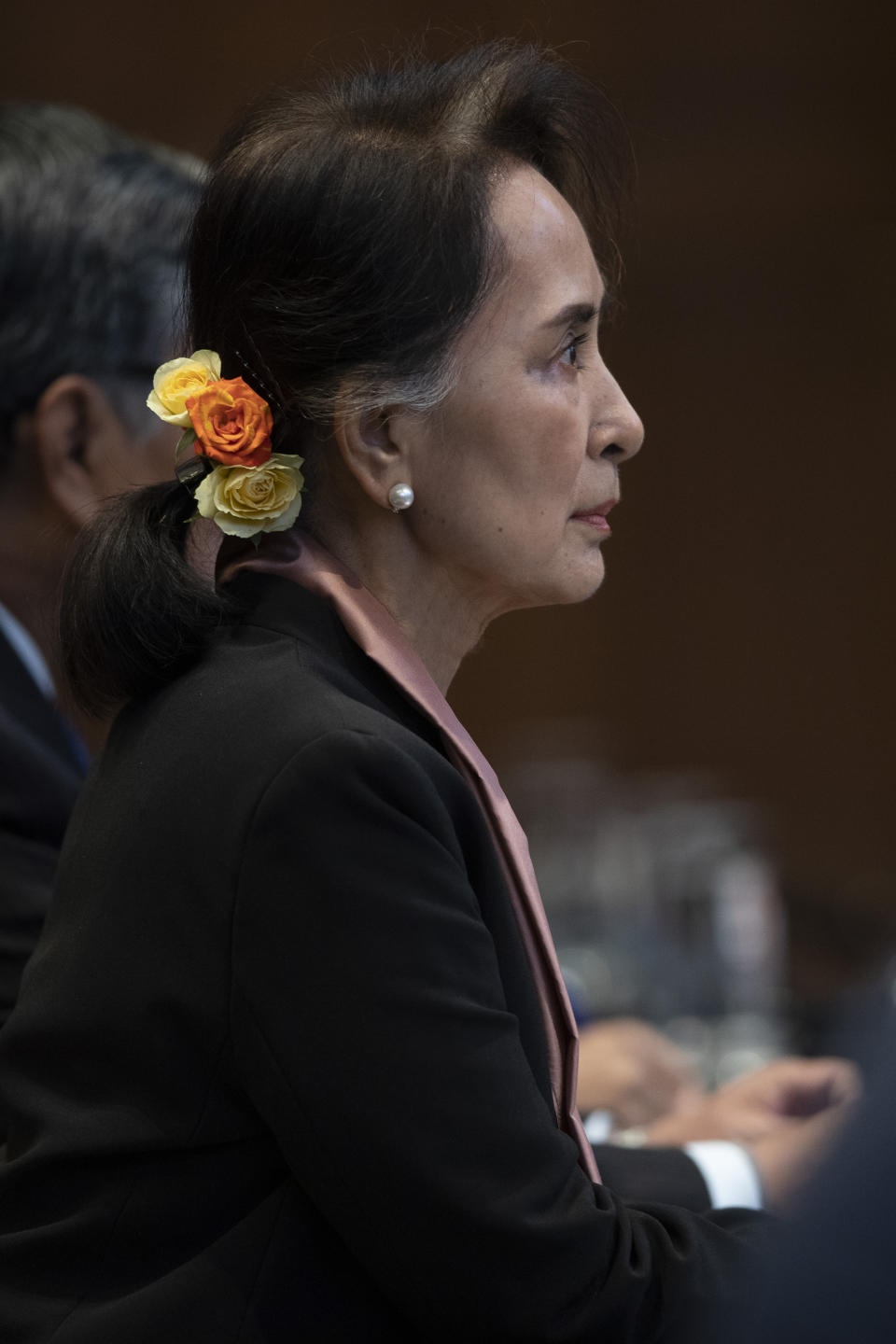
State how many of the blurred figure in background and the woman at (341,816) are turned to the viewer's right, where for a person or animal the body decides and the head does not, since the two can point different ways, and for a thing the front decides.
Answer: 2

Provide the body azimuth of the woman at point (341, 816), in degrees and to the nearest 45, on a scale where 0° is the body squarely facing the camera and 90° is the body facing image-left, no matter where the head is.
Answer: approximately 270°

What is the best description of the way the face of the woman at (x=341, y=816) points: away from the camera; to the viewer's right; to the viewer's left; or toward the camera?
to the viewer's right

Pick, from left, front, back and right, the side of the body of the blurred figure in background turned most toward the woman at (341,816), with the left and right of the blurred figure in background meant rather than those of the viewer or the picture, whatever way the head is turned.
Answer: right

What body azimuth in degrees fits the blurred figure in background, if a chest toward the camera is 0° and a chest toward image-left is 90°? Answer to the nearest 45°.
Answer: approximately 270°

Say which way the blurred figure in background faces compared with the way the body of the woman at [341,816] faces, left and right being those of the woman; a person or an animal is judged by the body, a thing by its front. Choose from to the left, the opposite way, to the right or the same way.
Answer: the same way

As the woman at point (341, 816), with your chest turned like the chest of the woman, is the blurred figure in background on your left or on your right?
on your left
